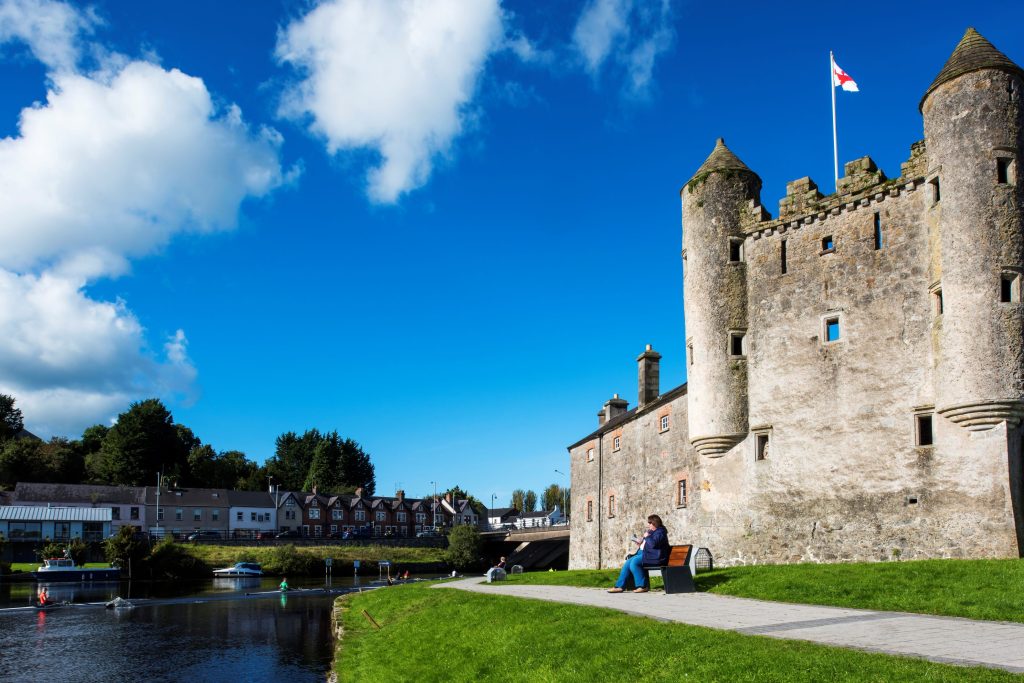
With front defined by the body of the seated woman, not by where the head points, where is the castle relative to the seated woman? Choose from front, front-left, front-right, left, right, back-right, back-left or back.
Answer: back-right

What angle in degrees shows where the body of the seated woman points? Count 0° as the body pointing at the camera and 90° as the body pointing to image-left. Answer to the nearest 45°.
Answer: approximately 90°

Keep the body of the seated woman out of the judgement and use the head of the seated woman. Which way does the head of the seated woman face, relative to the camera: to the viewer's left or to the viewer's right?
to the viewer's left

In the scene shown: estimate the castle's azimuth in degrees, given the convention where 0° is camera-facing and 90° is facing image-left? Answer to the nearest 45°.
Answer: approximately 45°
